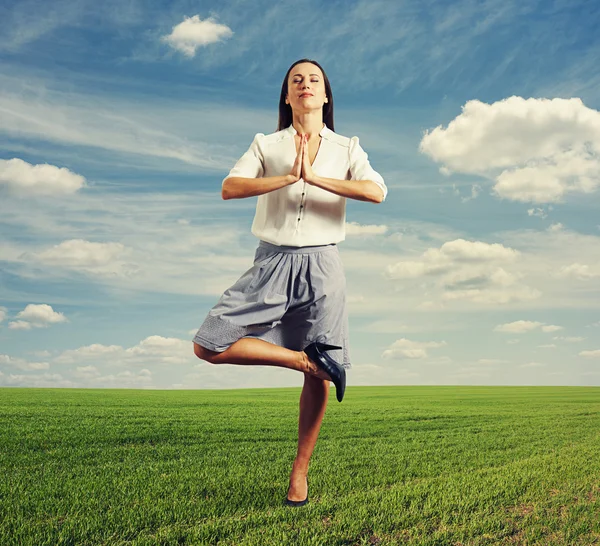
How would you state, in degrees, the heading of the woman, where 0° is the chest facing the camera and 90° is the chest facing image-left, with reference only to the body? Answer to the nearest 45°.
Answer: approximately 0°
